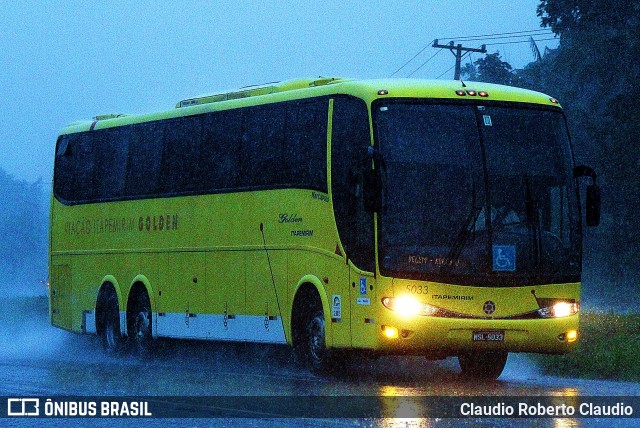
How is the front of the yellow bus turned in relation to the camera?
facing the viewer and to the right of the viewer
